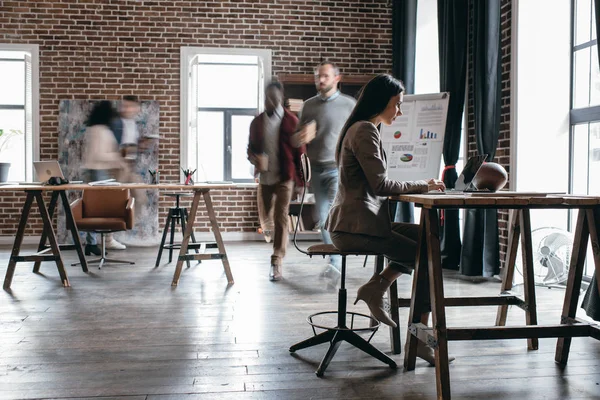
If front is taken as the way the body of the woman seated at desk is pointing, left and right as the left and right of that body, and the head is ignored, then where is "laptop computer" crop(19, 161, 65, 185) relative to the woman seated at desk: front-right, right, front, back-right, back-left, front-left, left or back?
back-left

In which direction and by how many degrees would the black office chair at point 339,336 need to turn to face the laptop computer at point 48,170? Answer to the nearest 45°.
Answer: approximately 135° to its left

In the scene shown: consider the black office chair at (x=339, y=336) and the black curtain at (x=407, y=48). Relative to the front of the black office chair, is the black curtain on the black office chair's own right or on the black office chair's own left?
on the black office chair's own left

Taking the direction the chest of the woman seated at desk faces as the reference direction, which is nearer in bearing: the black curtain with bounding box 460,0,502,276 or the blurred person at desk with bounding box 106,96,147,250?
the black curtain

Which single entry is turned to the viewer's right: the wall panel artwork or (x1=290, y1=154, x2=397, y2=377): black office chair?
the black office chair

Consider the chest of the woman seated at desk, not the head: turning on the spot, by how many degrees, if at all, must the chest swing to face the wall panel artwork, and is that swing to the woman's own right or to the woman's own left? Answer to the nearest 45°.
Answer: approximately 135° to the woman's own left

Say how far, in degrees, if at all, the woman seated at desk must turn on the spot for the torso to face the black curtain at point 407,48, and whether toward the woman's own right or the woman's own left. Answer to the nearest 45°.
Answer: approximately 90° to the woman's own left

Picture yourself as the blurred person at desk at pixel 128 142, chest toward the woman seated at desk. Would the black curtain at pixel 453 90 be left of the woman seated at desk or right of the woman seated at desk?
left

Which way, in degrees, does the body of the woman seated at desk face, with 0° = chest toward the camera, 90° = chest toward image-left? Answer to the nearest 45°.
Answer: approximately 270°

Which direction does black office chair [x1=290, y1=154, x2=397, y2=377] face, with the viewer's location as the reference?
facing to the right of the viewer
